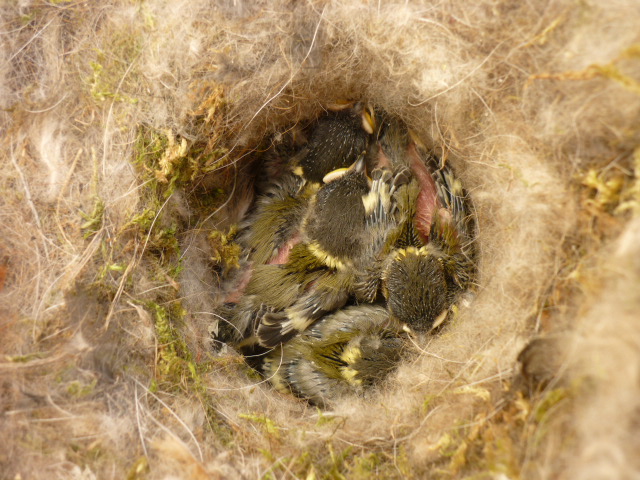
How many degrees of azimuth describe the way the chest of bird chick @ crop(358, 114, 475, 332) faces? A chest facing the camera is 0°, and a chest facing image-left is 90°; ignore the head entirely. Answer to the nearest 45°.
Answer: approximately 0°

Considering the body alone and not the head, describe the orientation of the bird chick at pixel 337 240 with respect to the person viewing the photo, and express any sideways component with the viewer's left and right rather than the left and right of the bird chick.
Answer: facing away from the viewer and to the right of the viewer

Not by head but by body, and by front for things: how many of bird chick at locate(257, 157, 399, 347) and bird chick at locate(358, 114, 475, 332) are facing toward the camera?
1
